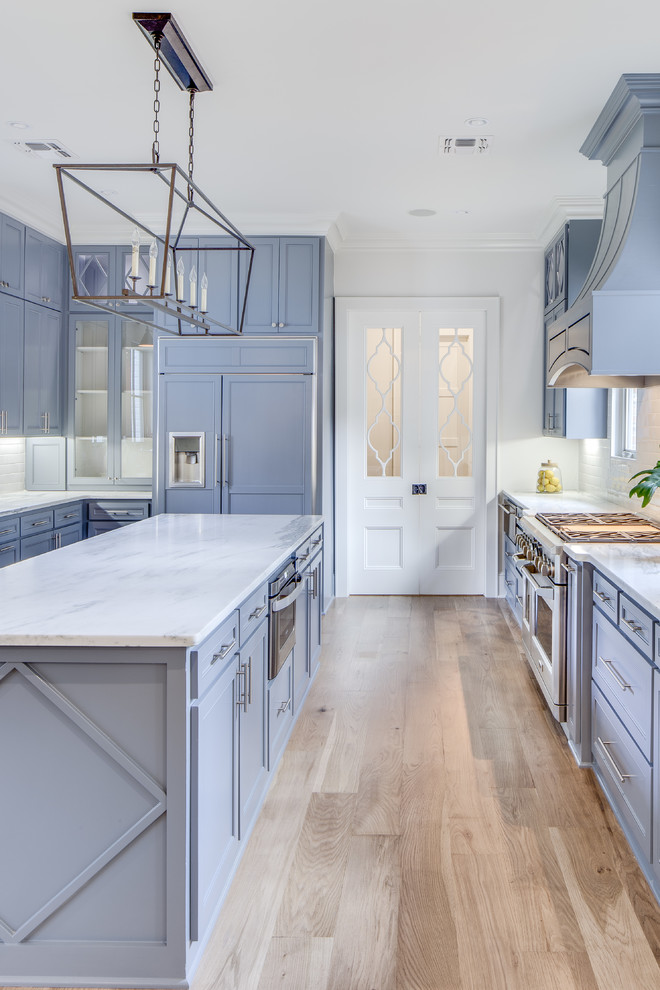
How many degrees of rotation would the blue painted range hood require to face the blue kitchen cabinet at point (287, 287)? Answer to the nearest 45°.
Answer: approximately 45° to its right

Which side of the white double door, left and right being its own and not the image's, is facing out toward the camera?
front

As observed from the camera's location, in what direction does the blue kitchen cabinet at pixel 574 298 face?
facing to the left of the viewer

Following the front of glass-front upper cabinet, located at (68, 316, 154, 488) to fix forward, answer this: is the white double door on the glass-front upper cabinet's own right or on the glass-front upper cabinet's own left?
on the glass-front upper cabinet's own left

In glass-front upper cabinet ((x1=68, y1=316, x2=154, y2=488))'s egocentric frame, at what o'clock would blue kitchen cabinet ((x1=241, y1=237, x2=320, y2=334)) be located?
The blue kitchen cabinet is roughly at 10 o'clock from the glass-front upper cabinet.

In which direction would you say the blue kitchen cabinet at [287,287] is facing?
toward the camera

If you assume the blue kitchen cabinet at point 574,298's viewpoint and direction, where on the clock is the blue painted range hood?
The blue painted range hood is roughly at 9 o'clock from the blue kitchen cabinet.

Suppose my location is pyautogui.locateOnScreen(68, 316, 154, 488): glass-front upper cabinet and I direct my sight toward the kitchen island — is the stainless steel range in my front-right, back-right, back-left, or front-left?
front-left

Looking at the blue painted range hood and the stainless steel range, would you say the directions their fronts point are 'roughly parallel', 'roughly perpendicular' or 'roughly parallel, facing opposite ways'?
roughly parallel

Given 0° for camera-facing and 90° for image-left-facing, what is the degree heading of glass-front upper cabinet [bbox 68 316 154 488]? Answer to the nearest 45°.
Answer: approximately 0°

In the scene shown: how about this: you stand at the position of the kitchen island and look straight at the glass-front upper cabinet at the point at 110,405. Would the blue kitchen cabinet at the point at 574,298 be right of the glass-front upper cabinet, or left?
right

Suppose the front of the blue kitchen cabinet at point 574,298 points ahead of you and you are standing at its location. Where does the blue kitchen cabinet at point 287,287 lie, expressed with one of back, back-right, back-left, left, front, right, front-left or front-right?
front

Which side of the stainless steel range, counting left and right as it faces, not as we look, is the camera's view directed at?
left

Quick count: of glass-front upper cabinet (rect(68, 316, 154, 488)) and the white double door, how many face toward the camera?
2

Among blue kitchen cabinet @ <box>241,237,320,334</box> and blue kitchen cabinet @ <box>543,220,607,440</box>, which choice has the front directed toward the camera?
blue kitchen cabinet @ <box>241,237,320,334</box>
